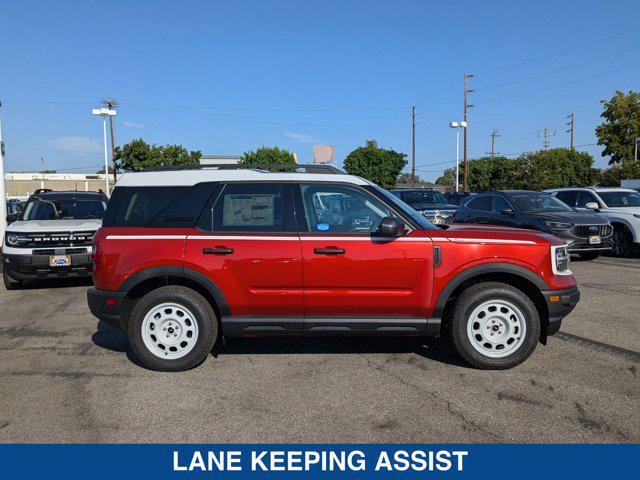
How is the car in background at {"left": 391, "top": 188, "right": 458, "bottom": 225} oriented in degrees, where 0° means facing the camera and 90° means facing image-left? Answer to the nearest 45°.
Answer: approximately 315°

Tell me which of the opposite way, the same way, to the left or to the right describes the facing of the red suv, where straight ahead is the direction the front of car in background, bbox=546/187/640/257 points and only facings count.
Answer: to the left

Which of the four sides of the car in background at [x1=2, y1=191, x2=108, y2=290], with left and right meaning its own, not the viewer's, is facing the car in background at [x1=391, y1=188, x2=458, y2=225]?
left

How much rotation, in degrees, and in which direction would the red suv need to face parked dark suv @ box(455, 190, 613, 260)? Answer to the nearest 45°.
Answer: approximately 45° to its left

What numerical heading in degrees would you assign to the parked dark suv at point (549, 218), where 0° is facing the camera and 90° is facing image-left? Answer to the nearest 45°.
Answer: approximately 315°

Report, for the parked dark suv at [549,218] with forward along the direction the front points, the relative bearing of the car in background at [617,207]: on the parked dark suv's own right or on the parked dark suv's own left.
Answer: on the parked dark suv's own left

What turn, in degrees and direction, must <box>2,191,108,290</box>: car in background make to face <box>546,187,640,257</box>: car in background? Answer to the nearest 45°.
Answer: approximately 90° to its left

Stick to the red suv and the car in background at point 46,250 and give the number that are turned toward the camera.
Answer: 1

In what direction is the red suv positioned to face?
to the viewer's right
